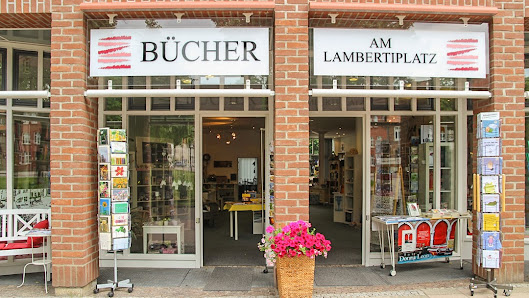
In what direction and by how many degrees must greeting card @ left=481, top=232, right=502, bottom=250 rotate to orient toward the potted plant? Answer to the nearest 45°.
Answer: approximately 45° to its right

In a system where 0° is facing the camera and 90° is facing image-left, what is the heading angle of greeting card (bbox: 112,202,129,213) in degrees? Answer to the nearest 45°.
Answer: approximately 0°

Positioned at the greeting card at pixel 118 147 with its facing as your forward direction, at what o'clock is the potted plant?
The potted plant is roughly at 10 o'clock from the greeting card.

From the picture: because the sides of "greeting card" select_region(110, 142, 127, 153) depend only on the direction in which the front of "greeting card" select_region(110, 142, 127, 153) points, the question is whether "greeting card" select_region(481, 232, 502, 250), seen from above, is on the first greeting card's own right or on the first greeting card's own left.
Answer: on the first greeting card's own left

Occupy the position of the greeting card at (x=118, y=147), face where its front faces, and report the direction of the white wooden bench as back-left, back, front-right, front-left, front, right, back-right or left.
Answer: back-right

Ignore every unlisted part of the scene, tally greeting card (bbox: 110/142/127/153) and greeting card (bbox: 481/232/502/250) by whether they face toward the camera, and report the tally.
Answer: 2

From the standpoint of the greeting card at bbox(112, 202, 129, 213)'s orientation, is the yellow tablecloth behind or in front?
behind

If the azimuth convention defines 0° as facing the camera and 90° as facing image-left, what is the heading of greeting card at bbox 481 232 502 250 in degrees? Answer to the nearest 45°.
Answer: approximately 0°

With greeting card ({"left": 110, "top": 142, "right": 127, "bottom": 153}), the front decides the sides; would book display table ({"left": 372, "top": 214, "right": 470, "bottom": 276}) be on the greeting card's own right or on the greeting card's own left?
on the greeting card's own left
